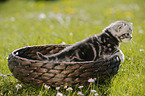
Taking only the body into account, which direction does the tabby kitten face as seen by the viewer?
to the viewer's right
